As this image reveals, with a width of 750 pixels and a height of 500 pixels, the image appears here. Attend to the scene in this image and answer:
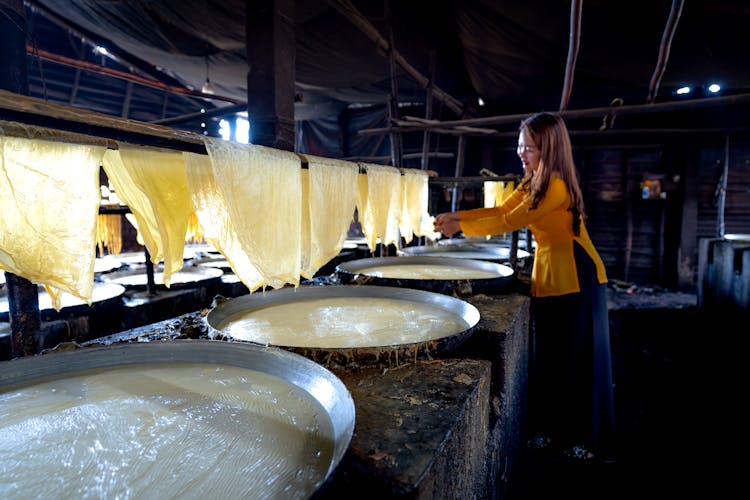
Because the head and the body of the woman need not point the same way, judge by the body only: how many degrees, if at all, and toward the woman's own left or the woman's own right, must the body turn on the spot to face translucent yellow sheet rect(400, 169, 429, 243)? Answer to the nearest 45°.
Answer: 0° — they already face it

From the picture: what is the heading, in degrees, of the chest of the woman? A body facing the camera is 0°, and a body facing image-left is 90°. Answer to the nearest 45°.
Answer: approximately 90°

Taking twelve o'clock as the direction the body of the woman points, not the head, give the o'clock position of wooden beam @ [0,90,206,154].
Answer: The wooden beam is roughly at 10 o'clock from the woman.

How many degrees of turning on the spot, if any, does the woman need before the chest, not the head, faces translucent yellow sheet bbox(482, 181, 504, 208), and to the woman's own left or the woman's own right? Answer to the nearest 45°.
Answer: approximately 90° to the woman's own right

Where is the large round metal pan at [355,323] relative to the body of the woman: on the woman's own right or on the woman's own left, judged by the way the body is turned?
on the woman's own left

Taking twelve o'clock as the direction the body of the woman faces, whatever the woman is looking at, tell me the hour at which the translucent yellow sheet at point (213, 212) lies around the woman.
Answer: The translucent yellow sheet is roughly at 10 o'clock from the woman.

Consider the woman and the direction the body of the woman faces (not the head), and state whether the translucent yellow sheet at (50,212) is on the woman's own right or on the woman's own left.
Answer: on the woman's own left
